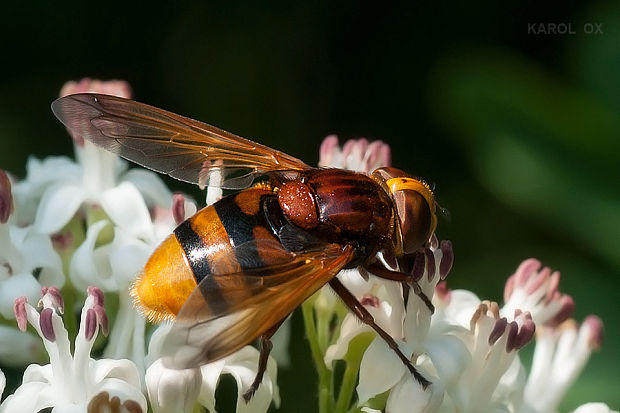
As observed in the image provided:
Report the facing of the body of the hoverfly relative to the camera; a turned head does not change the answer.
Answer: to the viewer's right
